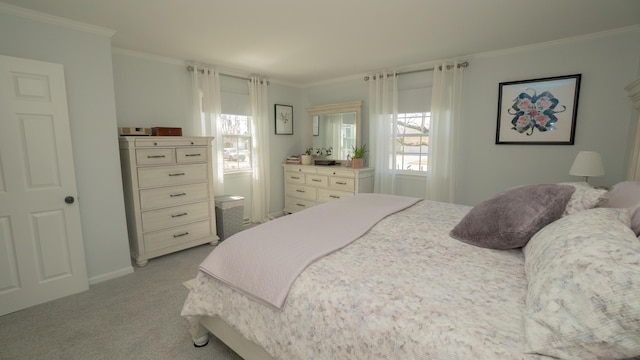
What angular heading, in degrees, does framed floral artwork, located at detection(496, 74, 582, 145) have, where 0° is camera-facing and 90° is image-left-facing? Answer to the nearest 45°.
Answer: approximately 45°

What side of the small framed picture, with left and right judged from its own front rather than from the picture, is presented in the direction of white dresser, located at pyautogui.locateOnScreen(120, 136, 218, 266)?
right

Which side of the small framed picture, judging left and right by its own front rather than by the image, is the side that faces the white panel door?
right

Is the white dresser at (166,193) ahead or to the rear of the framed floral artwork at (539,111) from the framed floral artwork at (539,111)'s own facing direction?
ahead

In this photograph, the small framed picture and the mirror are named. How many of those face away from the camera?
0

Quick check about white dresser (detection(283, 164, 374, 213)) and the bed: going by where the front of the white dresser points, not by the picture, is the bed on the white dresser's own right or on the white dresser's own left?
on the white dresser's own left

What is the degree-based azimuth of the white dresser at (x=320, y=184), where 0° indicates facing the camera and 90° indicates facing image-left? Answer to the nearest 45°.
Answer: approximately 45°

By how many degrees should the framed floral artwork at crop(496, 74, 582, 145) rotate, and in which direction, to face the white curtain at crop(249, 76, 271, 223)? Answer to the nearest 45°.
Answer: approximately 45° to its right

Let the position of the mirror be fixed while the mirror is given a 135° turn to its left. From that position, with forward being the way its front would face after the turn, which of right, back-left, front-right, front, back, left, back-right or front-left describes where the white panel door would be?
back-right

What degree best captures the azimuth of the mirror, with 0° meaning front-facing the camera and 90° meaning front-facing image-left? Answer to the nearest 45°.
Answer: approximately 45°

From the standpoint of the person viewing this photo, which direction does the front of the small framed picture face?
facing the viewer and to the right of the viewer

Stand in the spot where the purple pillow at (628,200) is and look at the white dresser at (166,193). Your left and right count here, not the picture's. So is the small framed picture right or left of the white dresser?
right

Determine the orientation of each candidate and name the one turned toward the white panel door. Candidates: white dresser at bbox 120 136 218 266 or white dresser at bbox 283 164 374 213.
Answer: the white dresser at bbox 283 164 374 213

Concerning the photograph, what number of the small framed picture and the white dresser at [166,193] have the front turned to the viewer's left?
0

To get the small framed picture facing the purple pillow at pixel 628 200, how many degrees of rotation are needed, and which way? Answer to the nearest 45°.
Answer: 0° — it already faces it
